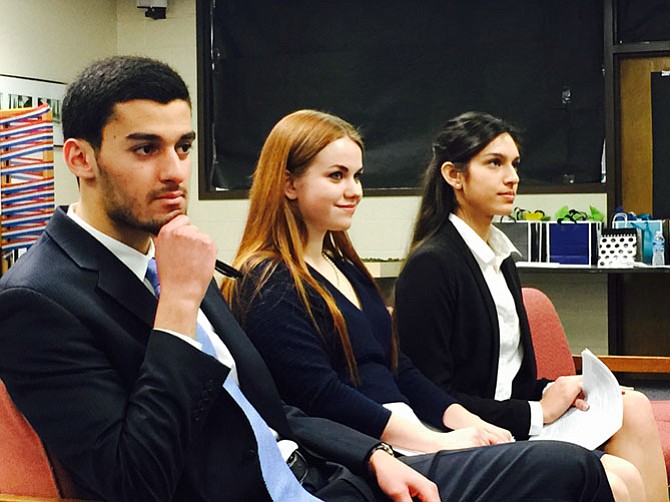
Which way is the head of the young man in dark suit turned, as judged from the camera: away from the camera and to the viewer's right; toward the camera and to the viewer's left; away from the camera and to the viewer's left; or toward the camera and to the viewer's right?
toward the camera and to the viewer's right

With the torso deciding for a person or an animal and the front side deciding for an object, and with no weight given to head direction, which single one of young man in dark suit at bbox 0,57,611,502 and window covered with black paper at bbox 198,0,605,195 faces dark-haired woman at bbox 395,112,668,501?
the window covered with black paper

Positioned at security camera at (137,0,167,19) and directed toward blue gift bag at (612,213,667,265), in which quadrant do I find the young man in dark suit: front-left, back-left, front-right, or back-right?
front-right

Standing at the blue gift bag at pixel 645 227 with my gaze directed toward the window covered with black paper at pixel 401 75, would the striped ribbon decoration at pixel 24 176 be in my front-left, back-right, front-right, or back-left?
front-left

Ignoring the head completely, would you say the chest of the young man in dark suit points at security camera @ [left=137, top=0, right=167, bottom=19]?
no

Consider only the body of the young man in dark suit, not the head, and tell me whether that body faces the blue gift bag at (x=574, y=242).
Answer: no

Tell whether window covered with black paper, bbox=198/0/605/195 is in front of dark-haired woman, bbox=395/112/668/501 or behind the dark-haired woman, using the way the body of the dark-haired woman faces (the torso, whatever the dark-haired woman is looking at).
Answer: behind

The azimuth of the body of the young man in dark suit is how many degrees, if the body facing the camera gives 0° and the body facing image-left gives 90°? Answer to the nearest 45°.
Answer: approximately 315°

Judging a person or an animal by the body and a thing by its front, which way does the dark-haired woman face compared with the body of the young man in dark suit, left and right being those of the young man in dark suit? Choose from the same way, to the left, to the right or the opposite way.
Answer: the same way

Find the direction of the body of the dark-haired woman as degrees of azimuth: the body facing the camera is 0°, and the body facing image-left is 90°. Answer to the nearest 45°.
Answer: approximately 315°

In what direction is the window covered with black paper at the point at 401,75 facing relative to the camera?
toward the camera

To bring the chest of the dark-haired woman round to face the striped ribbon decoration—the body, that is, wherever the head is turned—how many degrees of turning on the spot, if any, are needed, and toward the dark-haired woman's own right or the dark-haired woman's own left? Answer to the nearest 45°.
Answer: approximately 180°

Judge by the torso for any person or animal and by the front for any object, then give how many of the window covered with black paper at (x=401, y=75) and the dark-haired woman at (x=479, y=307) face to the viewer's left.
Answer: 0

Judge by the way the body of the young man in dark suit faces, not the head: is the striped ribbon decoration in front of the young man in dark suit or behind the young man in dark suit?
behind
